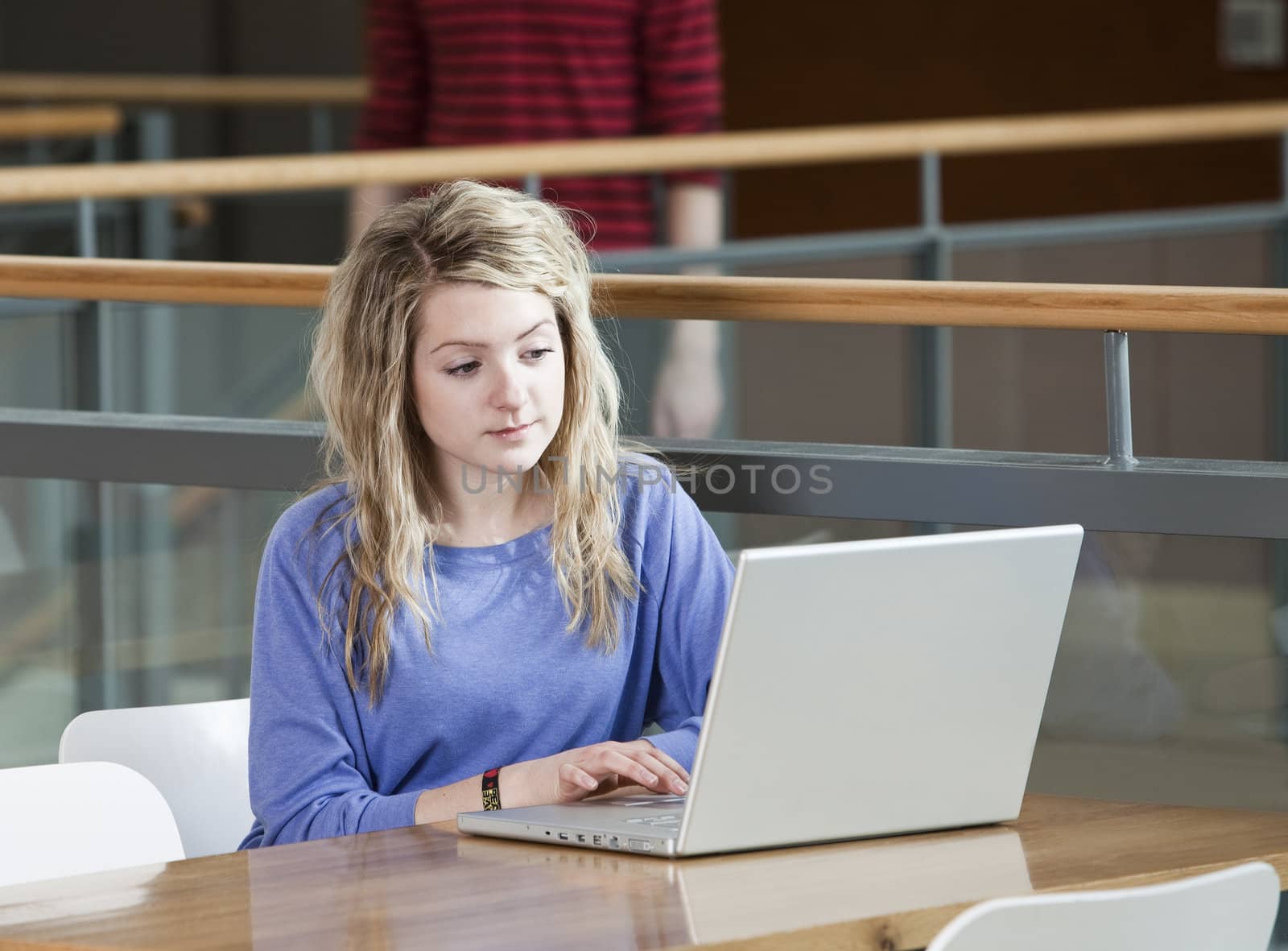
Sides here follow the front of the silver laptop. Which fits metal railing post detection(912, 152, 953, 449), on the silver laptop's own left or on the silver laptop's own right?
on the silver laptop's own right

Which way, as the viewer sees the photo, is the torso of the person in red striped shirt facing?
toward the camera

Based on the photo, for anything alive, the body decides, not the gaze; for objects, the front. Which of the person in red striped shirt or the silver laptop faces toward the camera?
the person in red striped shirt

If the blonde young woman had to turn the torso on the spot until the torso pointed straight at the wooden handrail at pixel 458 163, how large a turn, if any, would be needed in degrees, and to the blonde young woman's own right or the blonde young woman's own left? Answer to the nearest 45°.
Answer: approximately 135° to the blonde young woman's own left

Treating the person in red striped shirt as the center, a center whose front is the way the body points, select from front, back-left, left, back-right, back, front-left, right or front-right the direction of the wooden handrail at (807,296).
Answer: front

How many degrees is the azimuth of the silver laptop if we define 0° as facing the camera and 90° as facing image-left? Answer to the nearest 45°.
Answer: approximately 135°

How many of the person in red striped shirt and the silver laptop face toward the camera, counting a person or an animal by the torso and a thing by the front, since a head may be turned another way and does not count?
1

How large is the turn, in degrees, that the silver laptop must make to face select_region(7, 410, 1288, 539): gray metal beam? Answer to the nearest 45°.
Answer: approximately 45° to its right

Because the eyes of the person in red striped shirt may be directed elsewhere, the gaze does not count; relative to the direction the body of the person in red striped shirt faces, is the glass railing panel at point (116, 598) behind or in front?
in front

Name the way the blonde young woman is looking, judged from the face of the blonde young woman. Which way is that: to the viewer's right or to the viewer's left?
to the viewer's right

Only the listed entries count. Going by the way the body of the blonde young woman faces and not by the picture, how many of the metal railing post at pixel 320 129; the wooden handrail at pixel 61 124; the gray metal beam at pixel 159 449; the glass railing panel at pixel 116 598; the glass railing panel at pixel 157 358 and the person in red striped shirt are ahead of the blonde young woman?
0

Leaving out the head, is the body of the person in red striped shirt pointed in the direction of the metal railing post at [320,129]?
no

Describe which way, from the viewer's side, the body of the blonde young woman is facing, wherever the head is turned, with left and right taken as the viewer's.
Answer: facing the viewer and to the right of the viewer

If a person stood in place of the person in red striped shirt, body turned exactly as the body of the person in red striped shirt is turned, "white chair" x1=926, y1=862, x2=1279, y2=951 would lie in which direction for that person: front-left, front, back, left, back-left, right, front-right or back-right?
front

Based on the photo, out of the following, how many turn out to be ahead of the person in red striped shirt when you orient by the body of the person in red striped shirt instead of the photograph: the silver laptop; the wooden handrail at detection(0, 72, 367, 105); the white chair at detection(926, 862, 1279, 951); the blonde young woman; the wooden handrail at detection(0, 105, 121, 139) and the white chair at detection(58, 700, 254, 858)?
4

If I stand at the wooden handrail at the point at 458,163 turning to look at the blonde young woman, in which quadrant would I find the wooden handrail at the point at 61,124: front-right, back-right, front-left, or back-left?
back-right
